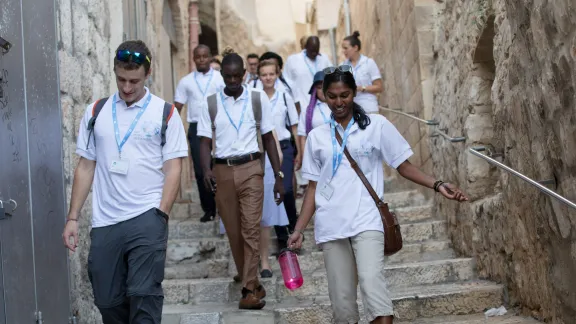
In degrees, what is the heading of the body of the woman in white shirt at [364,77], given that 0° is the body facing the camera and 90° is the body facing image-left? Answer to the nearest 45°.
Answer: approximately 45°

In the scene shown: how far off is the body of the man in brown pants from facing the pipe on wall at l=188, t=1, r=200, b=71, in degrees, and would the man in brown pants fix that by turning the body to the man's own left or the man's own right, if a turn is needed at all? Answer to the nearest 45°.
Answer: approximately 180°

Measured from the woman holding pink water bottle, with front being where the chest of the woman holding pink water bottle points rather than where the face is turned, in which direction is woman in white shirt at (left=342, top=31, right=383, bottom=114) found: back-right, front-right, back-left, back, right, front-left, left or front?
back

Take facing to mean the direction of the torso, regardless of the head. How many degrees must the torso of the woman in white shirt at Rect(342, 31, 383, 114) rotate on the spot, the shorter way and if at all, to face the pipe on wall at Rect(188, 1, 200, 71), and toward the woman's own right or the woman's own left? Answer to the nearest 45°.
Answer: approximately 90° to the woman's own right

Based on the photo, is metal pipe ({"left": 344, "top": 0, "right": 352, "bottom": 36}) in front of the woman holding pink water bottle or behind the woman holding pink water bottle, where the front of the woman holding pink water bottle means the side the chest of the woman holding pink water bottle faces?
behind

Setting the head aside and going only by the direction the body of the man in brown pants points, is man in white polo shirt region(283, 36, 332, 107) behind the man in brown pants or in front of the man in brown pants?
behind

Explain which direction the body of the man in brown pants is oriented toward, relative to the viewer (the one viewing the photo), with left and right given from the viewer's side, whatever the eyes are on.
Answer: facing the viewer

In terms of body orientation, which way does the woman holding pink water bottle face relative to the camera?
toward the camera

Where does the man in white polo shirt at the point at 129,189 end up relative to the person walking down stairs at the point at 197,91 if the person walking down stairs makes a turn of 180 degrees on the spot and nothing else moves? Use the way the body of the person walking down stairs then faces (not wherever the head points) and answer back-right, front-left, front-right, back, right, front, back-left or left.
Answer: back

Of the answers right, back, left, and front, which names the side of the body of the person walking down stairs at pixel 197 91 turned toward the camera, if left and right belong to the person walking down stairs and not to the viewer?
front

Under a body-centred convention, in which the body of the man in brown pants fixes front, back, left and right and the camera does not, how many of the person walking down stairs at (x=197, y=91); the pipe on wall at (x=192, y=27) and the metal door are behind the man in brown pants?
2
